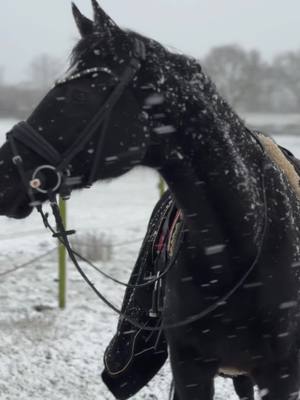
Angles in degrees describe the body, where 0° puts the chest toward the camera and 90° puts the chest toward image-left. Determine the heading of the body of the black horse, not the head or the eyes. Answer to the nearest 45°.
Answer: approximately 45°

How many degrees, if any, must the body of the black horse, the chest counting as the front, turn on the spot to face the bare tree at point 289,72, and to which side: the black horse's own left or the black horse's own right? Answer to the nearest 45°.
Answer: approximately 135° to the black horse's own right
